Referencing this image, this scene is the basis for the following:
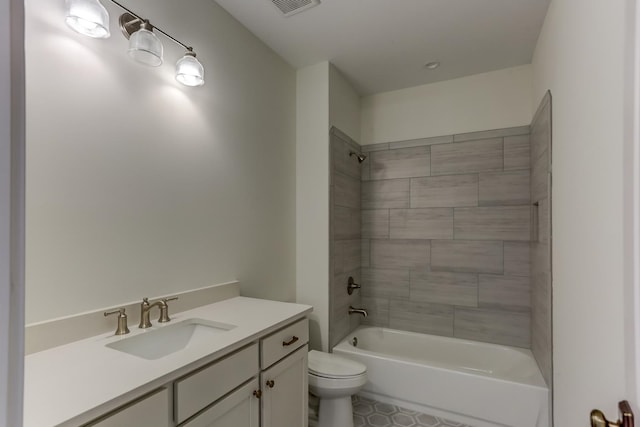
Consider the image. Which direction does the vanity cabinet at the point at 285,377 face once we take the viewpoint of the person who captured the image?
facing the viewer and to the right of the viewer

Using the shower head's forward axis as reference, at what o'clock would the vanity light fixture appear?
The vanity light fixture is roughly at 4 o'clock from the shower head.

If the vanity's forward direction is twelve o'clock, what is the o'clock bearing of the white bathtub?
The white bathtub is roughly at 10 o'clock from the vanity.

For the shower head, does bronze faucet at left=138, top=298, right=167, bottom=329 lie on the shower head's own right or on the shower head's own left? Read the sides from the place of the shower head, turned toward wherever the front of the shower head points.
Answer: on the shower head's own right

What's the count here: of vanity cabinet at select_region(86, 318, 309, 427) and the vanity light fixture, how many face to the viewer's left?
0

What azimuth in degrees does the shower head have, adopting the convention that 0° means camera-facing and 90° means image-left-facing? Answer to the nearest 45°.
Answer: approximately 270°

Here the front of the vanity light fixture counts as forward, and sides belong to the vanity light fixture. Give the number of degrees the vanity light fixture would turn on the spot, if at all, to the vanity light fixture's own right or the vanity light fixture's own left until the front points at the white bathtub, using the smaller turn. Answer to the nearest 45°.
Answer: approximately 45° to the vanity light fixture's own left

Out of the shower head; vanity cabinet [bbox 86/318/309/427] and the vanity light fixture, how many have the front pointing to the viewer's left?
0

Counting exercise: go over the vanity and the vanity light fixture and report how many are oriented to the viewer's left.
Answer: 0
